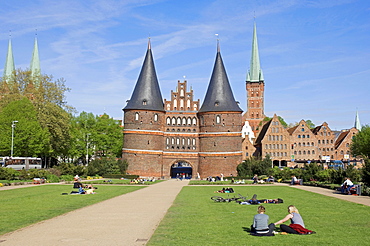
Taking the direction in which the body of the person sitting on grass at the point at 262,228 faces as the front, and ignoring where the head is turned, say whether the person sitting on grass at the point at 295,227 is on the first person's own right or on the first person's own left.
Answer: on the first person's own right

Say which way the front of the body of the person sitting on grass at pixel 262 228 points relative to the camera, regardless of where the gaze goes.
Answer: away from the camera
